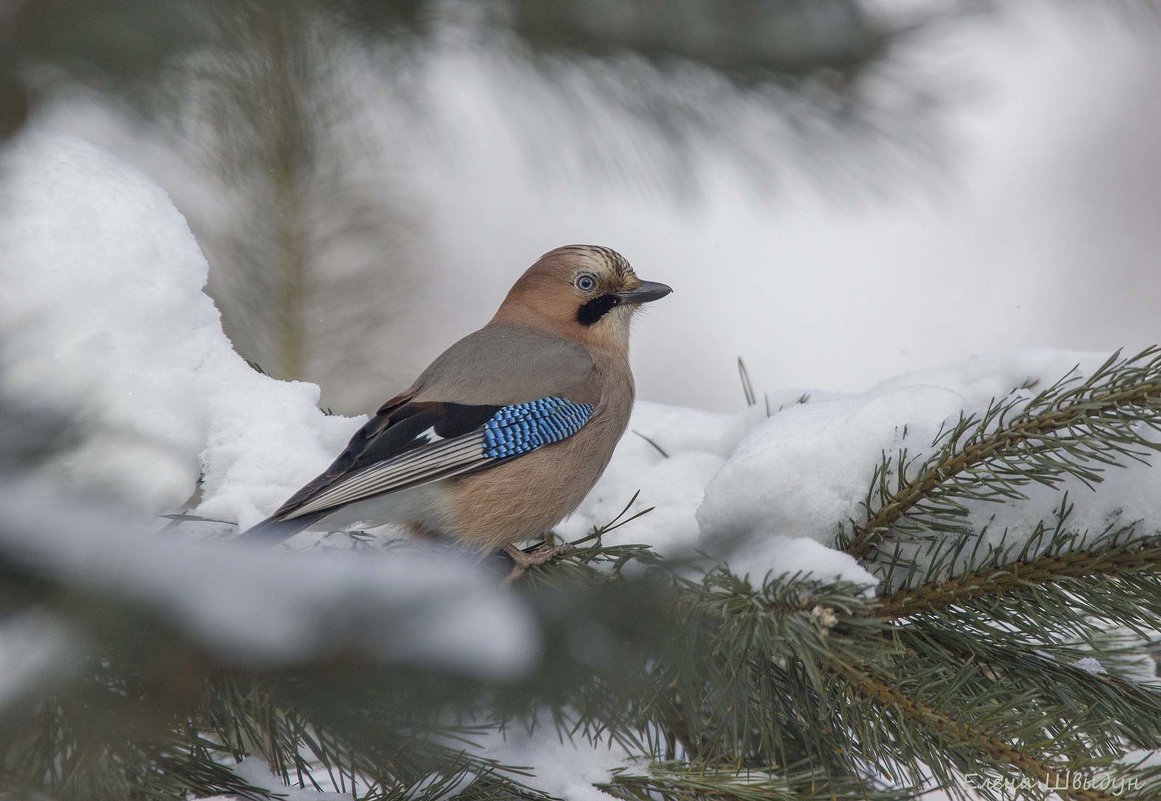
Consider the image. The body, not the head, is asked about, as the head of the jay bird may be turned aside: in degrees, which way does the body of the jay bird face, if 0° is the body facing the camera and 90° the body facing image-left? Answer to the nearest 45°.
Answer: approximately 270°

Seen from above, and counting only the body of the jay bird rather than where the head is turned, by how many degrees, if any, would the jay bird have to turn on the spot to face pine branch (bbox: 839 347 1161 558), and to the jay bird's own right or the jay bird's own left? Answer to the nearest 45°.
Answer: approximately 45° to the jay bird's own right

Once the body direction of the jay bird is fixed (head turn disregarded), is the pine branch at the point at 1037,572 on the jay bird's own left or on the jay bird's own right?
on the jay bird's own right

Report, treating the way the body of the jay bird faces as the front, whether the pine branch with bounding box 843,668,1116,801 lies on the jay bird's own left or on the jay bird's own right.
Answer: on the jay bird's own right
